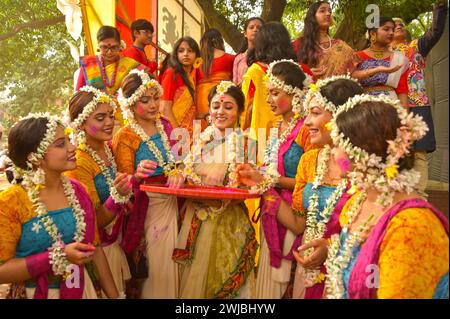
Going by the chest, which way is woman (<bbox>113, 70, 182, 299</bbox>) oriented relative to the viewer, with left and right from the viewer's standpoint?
facing the viewer and to the right of the viewer

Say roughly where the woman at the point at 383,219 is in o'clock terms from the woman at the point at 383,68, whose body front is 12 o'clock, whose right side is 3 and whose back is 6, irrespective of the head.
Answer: the woman at the point at 383,219 is roughly at 12 o'clock from the woman at the point at 383,68.

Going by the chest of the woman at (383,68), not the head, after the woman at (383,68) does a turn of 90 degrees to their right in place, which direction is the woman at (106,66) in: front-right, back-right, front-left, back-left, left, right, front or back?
front

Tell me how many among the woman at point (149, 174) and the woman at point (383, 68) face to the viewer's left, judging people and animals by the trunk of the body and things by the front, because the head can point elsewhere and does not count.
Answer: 0

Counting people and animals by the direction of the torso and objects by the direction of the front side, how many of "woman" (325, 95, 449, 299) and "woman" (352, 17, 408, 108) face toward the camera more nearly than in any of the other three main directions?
1

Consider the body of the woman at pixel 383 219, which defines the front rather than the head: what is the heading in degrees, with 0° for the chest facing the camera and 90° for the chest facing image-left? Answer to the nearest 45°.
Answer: approximately 90°

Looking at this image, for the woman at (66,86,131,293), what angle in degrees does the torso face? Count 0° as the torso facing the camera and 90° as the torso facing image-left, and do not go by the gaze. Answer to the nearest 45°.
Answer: approximately 315°

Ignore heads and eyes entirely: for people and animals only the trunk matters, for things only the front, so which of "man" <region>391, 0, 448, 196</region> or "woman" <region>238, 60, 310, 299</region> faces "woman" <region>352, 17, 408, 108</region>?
"man" <region>391, 0, 448, 196</region>

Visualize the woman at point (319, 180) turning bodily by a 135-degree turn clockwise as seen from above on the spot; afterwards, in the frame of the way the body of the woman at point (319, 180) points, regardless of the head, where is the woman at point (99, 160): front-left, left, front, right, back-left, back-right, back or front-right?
left

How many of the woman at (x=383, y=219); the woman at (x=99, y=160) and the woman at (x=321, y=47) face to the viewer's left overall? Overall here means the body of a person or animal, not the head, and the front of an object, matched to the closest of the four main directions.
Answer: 1

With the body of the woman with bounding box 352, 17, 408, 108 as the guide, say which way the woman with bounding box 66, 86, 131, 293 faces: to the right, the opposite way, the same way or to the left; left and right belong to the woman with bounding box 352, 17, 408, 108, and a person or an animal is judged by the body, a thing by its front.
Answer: to the left
